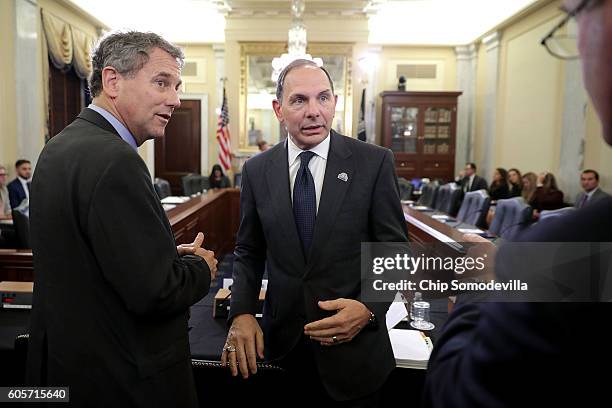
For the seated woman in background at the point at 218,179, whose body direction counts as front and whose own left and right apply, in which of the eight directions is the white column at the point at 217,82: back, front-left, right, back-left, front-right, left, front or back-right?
back

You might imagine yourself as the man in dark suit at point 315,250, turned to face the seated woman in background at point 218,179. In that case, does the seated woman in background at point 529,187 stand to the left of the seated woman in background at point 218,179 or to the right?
right

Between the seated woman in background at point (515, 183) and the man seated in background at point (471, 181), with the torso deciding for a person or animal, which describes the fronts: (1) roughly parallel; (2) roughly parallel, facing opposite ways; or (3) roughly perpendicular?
roughly parallel

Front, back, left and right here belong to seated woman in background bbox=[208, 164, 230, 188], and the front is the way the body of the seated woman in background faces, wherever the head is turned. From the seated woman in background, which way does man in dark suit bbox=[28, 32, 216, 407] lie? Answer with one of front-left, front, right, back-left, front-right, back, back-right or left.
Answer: front

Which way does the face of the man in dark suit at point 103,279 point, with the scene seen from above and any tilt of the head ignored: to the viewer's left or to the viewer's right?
to the viewer's right

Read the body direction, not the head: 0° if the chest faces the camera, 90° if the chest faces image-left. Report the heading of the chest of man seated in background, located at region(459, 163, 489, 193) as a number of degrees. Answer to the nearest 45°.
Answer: approximately 45°

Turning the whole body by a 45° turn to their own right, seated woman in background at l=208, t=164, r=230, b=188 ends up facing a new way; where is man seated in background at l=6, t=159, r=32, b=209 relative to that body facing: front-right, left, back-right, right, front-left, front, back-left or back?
front

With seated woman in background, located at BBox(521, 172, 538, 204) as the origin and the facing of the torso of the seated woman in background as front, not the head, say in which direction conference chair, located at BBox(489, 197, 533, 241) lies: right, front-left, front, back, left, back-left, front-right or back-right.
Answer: front-left

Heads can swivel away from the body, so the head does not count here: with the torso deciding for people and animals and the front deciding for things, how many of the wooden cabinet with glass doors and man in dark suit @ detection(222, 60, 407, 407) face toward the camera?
2

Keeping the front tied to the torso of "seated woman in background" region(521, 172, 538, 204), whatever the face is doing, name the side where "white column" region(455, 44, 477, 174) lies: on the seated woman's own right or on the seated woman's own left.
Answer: on the seated woman's own right

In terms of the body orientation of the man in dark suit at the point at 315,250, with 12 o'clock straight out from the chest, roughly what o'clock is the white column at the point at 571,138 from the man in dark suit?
The white column is roughly at 7 o'clock from the man in dark suit.

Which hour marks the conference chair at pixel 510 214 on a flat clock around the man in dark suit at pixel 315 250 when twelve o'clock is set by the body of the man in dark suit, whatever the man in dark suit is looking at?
The conference chair is roughly at 7 o'clock from the man in dark suit.

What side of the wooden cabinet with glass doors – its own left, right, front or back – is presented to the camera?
front

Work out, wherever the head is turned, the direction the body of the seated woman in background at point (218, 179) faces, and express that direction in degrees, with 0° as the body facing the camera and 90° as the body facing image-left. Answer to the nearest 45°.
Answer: approximately 0°

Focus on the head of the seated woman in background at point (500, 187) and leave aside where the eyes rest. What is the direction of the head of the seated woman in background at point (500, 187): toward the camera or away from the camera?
toward the camera

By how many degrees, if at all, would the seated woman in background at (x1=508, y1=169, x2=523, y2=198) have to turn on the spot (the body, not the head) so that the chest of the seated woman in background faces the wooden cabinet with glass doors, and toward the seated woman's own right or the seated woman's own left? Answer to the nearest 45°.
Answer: approximately 90° to the seated woman's own right
